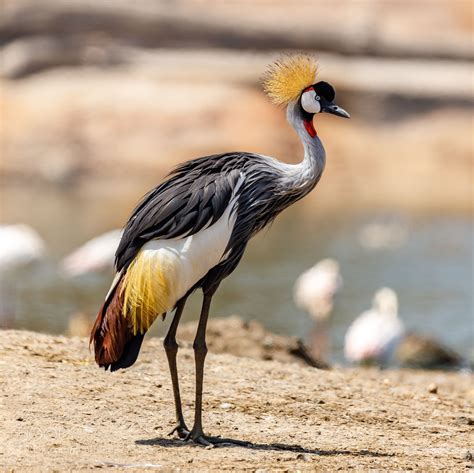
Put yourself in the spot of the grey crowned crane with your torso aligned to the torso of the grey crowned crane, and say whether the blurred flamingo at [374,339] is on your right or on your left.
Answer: on your left

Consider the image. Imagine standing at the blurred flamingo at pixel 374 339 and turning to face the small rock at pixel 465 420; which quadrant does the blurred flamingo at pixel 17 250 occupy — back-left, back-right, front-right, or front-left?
back-right

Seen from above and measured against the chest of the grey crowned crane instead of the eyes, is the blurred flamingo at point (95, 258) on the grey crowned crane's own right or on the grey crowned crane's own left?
on the grey crowned crane's own left

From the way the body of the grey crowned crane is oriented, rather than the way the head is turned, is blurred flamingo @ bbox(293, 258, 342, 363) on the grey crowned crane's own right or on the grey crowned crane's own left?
on the grey crowned crane's own left

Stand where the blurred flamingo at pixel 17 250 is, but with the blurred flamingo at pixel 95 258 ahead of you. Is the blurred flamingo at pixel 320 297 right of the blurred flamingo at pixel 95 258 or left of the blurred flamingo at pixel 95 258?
right

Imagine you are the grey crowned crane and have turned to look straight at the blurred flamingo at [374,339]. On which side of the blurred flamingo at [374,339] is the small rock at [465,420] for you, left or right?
right

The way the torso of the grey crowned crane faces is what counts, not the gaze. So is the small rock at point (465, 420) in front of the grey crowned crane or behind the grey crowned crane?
in front

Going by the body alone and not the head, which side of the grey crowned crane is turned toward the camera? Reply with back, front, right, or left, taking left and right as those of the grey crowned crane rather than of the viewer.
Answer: right

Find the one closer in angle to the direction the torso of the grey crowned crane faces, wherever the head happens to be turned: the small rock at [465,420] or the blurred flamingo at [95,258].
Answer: the small rock
